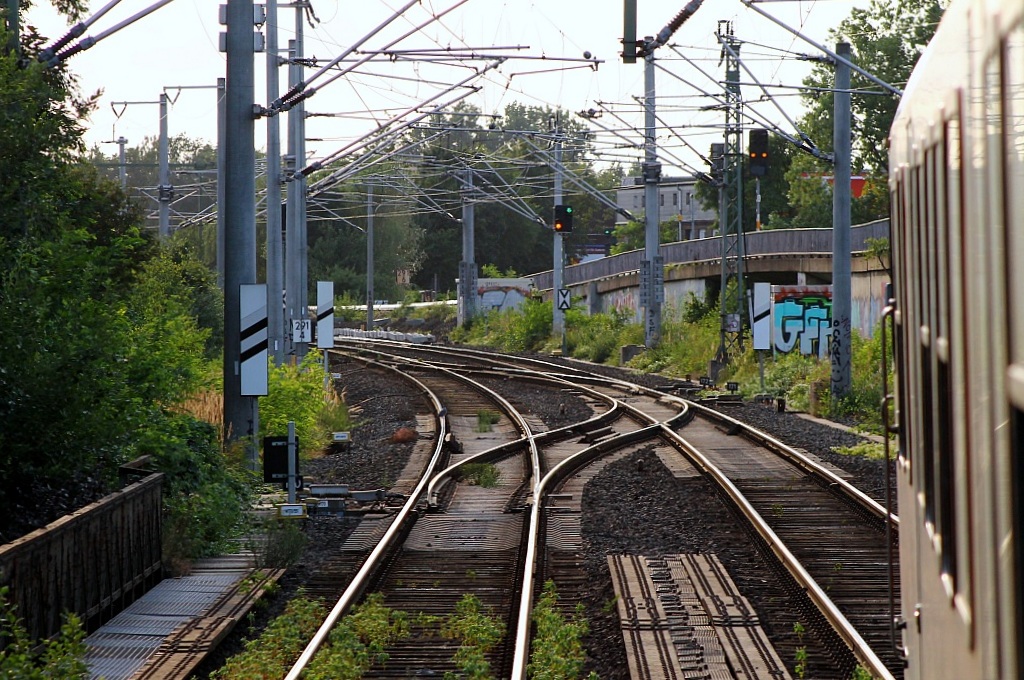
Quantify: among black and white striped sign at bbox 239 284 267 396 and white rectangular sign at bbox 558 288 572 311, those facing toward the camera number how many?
2

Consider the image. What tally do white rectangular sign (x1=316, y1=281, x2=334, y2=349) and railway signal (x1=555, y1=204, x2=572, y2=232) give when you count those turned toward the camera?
2

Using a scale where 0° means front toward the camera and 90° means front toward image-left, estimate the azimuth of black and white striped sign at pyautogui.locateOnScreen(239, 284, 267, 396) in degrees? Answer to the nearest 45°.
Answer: approximately 0°

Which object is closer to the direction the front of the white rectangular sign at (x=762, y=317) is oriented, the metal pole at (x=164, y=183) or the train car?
the train car

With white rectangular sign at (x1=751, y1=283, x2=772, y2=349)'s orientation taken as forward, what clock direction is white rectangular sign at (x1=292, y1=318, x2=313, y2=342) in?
white rectangular sign at (x1=292, y1=318, x2=313, y2=342) is roughly at 2 o'clock from white rectangular sign at (x1=751, y1=283, x2=772, y2=349).

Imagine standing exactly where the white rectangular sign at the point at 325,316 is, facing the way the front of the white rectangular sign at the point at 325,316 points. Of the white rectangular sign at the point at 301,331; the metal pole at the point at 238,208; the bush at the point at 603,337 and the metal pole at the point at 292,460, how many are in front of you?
2
